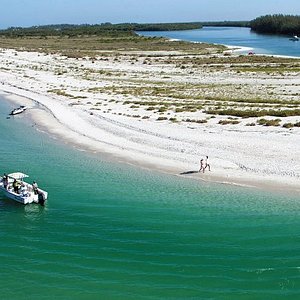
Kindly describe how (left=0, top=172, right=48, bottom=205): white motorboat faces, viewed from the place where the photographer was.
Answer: facing away from the viewer and to the left of the viewer
